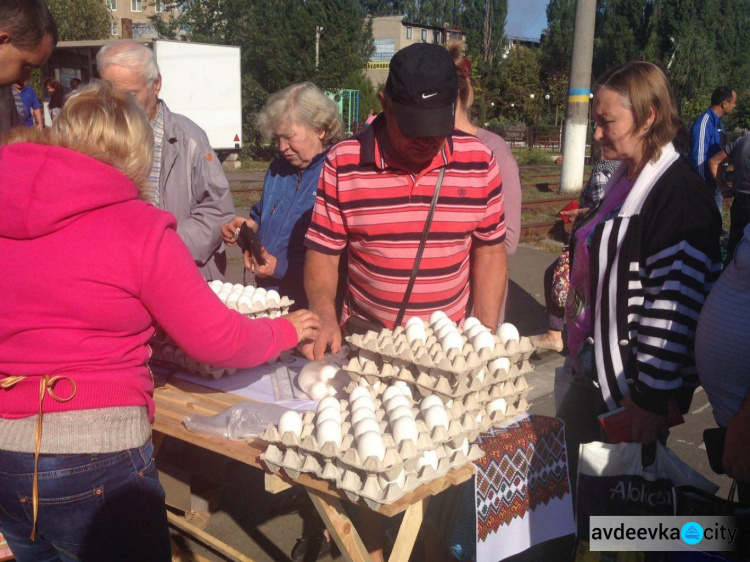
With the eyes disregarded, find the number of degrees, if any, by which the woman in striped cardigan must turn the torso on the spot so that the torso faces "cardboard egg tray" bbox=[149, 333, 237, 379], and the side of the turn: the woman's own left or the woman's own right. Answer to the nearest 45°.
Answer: approximately 45° to the woman's own right

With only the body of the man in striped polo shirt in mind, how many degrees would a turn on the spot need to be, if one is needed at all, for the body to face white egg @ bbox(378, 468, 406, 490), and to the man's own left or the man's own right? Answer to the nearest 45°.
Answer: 0° — they already face it

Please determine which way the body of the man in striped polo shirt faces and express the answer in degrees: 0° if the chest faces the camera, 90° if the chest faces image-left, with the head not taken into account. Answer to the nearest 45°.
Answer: approximately 0°

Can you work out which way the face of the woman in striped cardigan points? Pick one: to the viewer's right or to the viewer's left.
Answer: to the viewer's left

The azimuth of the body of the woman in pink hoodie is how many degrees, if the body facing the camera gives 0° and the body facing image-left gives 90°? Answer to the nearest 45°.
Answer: approximately 225°

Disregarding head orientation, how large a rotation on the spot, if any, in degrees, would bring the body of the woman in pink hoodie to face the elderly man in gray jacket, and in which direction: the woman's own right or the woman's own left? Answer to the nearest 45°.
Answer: approximately 45° to the woman's own left

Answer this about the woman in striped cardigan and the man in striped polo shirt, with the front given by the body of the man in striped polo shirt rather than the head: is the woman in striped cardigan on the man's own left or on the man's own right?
on the man's own left
